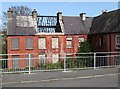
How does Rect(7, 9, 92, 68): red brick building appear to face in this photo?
toward the camera

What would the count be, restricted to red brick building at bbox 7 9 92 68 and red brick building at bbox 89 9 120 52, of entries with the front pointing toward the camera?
2

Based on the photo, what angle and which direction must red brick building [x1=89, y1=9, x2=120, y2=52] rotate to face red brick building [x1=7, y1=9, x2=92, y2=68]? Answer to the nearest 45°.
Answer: approximately 90° to its right

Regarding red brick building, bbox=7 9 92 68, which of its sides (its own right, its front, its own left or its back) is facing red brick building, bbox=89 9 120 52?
left

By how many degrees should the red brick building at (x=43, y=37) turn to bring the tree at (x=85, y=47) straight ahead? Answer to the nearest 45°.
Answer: approximately 90° to its left

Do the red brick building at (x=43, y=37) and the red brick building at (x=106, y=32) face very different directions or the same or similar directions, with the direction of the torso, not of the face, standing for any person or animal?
same or similar directions
